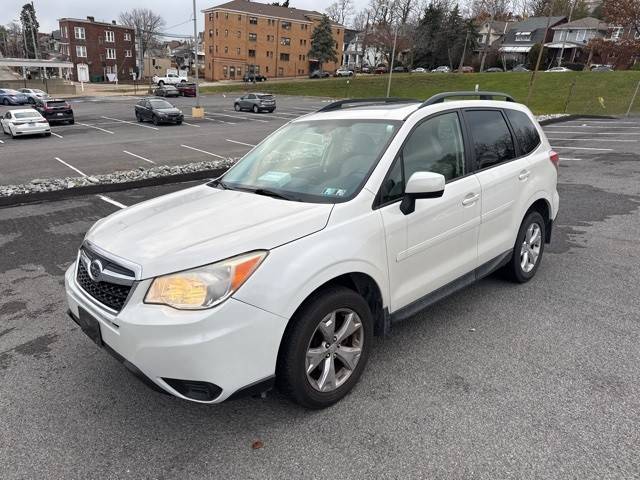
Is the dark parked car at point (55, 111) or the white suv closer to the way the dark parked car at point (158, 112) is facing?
the white suv

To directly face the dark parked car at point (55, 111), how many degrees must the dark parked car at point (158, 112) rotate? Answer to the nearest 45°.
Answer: approximately 135° to its right

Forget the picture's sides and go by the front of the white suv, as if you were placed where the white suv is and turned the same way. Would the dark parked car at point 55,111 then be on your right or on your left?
on your right

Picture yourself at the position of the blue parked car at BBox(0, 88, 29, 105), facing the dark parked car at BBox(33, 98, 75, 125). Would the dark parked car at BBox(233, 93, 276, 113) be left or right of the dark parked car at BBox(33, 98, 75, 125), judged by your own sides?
left

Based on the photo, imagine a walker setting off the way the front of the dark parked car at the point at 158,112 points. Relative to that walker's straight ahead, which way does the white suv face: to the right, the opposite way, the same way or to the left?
to the right

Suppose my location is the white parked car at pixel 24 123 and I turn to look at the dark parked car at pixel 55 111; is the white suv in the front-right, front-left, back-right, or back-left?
back-right

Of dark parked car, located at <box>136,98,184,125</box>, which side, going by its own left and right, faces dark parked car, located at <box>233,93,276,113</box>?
left

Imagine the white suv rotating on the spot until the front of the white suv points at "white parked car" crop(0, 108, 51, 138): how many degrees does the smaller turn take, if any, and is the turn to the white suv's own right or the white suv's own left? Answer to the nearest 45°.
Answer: approximately 90° to the white suv's own right

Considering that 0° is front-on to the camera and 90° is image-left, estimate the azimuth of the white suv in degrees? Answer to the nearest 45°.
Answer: approximately 45°

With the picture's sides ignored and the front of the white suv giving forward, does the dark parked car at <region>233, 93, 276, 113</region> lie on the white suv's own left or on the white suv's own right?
on the white suv's own right

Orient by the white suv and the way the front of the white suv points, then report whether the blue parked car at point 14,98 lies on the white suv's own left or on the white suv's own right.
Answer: on the white suv's own right
